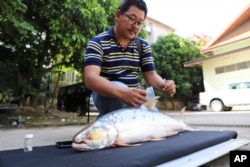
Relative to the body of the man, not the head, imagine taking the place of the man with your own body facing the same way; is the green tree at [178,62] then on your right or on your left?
on your left

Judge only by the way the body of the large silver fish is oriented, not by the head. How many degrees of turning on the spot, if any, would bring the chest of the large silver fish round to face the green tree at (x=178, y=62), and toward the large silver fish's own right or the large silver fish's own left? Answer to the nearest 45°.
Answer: approximately 135° to the large silver fish's own right

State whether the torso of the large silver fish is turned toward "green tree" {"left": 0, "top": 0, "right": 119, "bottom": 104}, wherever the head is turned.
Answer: no

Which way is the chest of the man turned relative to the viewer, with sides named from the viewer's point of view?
facing the viewer and to the right of the viewer

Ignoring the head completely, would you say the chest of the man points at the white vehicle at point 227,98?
no

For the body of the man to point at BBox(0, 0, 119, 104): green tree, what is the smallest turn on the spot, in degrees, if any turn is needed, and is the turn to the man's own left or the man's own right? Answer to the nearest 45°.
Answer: approximately 180°

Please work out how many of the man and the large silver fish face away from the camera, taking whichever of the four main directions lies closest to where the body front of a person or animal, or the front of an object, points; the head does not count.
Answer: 0

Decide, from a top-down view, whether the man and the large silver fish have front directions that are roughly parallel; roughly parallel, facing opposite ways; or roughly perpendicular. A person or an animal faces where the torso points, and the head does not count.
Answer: roughly perpendicular

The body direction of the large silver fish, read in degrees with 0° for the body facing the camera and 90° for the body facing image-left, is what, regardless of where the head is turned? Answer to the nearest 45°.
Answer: approximately 45°
